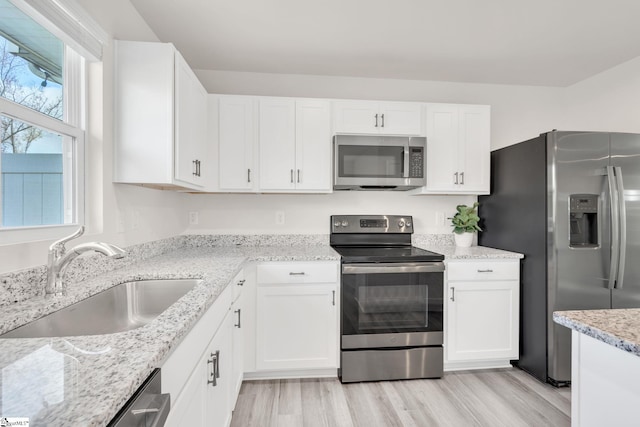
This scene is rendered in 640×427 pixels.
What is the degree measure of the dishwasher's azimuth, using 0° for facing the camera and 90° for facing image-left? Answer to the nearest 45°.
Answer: approximately 315°

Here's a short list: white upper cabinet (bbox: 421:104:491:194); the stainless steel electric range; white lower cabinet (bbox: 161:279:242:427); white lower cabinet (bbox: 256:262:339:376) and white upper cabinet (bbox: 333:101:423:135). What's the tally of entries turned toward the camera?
4

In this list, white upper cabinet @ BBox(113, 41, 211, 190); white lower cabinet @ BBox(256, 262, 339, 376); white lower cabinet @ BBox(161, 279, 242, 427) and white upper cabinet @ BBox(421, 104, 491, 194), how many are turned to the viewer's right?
2

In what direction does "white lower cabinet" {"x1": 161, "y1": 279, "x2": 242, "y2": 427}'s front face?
to the viewer's right

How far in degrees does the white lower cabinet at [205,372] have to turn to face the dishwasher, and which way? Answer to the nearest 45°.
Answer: approximately 90° to its right

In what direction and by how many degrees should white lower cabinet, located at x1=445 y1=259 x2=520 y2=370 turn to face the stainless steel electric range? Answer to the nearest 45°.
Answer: approximately 45° to its right

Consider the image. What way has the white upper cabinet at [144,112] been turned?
to the viewer's right

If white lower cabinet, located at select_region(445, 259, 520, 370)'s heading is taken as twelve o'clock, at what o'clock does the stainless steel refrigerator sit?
The stainless steel refrigerator is roughly at 9 o'clock from the white lower cabinet.

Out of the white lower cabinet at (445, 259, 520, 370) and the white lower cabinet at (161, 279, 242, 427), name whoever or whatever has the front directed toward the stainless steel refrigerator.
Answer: the white lower cabinet at (161, 279, 242, 427)

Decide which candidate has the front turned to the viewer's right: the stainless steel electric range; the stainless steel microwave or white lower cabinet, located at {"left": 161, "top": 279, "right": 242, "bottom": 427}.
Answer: the white lower cabinet
